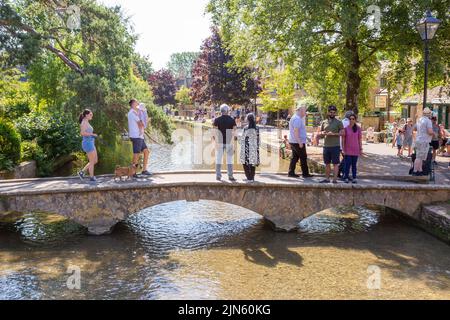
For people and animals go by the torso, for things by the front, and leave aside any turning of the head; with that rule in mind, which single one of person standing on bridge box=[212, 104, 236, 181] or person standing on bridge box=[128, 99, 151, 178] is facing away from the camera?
person standing on bridge box=[212, 104, 236, 181]

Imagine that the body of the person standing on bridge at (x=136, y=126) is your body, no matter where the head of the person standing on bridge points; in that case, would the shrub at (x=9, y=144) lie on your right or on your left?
on your left

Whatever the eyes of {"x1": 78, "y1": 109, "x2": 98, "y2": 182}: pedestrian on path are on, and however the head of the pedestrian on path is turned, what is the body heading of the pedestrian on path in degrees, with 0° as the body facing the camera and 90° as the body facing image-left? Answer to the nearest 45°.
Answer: approximately 270°

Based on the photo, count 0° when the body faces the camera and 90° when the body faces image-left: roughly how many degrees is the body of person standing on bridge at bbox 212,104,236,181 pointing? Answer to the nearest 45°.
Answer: approximately 180°

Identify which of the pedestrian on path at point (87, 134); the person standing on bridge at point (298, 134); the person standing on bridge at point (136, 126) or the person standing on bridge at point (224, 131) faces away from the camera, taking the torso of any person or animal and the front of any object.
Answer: the person standing on bridge at point (224, 131)

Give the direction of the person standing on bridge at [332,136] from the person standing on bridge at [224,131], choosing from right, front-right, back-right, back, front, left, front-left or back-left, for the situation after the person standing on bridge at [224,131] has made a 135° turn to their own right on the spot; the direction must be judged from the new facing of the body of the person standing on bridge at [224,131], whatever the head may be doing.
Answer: front-left

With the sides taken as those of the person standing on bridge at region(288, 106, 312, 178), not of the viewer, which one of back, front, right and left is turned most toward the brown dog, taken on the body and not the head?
back

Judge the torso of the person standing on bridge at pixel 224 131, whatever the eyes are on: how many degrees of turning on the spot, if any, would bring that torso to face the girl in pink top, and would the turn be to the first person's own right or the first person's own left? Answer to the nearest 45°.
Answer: approximately 90° to the first person's own right
